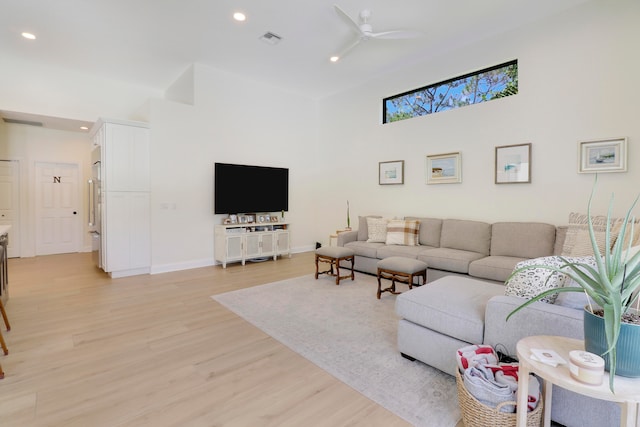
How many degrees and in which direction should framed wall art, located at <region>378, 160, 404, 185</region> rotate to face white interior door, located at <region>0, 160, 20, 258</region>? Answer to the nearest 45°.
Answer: approximately 45° to its right

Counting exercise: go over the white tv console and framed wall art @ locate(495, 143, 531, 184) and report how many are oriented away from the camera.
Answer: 0

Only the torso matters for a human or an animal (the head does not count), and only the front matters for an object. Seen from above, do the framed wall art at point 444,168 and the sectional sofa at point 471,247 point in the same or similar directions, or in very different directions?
same or similar directions

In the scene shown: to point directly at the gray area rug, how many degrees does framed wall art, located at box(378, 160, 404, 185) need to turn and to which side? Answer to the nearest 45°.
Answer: approximately 45° to its left

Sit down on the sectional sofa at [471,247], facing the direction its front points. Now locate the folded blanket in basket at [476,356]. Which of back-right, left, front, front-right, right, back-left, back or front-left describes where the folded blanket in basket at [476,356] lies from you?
front-left

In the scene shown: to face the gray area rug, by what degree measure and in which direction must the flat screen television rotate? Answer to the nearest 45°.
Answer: approximately 45° to its right

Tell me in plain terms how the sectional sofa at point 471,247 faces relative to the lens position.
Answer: facing the viewer and to the left of the viewer

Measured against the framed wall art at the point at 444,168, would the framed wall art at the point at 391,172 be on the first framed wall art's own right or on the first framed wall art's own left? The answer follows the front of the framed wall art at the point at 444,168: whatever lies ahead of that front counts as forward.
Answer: on the first framed wall art's own right

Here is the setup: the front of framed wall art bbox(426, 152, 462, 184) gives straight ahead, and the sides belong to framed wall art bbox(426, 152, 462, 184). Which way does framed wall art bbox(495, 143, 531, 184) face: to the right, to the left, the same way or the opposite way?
the same way

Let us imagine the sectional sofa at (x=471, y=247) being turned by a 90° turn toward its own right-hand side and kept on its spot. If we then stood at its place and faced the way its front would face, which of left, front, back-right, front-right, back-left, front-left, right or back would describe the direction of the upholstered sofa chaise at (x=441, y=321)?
back-left

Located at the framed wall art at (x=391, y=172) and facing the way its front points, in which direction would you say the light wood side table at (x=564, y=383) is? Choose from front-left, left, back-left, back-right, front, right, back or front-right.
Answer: front-left

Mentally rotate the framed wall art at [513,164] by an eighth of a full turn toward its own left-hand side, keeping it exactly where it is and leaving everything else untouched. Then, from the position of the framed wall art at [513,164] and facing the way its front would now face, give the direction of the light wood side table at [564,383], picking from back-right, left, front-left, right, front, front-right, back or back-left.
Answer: front

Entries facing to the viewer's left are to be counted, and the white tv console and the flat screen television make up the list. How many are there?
0

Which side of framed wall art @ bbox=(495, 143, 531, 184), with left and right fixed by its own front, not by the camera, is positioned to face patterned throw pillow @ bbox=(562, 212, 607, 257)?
left

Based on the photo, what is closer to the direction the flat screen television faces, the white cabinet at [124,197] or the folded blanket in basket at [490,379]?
the folded blanket in basket
